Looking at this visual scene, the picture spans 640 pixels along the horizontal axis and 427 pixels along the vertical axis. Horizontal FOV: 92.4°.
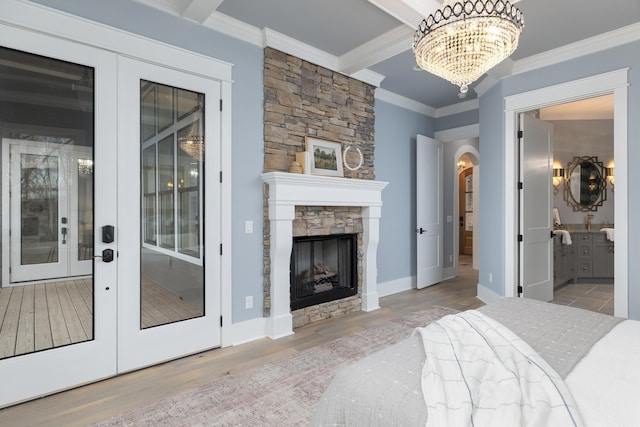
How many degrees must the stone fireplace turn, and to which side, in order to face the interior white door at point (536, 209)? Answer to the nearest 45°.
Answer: approximately 45° to its left

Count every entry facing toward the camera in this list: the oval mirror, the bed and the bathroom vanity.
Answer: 2

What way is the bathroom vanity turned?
toward the camera

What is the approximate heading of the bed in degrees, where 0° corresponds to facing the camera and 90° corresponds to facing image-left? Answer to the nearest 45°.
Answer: approximately 135°

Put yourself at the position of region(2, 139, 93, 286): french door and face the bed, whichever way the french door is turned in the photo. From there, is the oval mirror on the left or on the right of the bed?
left

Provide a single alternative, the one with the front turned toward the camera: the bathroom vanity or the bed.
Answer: the bathroom vanity

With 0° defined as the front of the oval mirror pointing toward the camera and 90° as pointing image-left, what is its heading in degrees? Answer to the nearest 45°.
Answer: approximately 0°

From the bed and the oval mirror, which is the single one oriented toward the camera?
the oval mirror

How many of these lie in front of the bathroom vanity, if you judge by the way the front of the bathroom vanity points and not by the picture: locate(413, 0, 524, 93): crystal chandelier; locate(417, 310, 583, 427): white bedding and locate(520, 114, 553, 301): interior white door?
3

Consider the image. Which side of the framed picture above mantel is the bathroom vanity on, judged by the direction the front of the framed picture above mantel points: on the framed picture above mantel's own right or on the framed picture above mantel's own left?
on the framed picture above mantel's own left

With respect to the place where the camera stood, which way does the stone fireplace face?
facing the viewer and to the right of the viewer

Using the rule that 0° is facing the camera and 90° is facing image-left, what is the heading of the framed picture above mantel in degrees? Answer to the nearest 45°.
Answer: approximately 315°

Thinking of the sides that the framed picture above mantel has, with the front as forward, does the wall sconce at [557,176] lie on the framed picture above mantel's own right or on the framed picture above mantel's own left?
on the framed picture above mantel's own left
